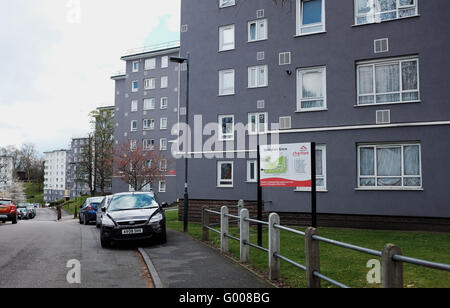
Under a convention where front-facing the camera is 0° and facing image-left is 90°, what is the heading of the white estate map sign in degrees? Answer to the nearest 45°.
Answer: approximately 0°

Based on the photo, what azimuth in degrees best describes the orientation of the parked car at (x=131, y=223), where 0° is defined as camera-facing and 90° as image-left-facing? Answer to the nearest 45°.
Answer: approximately 0°

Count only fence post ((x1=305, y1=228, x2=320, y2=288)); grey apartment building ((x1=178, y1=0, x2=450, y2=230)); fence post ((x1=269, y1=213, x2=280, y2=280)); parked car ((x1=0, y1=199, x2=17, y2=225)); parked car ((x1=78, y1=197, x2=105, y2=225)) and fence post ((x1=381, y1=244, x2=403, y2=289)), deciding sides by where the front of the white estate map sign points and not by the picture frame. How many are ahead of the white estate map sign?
3

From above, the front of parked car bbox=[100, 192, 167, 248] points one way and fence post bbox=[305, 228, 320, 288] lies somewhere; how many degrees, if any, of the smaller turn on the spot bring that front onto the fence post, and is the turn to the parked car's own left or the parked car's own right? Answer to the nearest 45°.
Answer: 0° — it already faces it

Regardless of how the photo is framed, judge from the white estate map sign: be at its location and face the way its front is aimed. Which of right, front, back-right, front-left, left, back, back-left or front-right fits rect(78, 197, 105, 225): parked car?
back-right

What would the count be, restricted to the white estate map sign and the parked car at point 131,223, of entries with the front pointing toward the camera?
2

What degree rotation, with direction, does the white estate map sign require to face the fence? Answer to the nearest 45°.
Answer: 0° — it already faces it

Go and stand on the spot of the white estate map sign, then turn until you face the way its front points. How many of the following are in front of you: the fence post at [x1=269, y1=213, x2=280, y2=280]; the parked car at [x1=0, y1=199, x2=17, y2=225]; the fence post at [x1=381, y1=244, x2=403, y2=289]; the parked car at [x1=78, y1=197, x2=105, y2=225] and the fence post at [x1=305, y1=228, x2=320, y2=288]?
3

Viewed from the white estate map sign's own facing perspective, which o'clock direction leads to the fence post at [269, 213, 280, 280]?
The fence post is roughly at 12 o'clock from the white estate map sign.

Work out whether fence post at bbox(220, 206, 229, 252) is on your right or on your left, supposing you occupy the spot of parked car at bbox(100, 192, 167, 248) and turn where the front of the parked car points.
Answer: on your left

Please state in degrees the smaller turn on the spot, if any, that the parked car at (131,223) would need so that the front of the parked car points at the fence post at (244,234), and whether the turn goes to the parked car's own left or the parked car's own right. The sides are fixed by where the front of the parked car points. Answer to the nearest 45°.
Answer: approximately 45° to the parked car's own left
